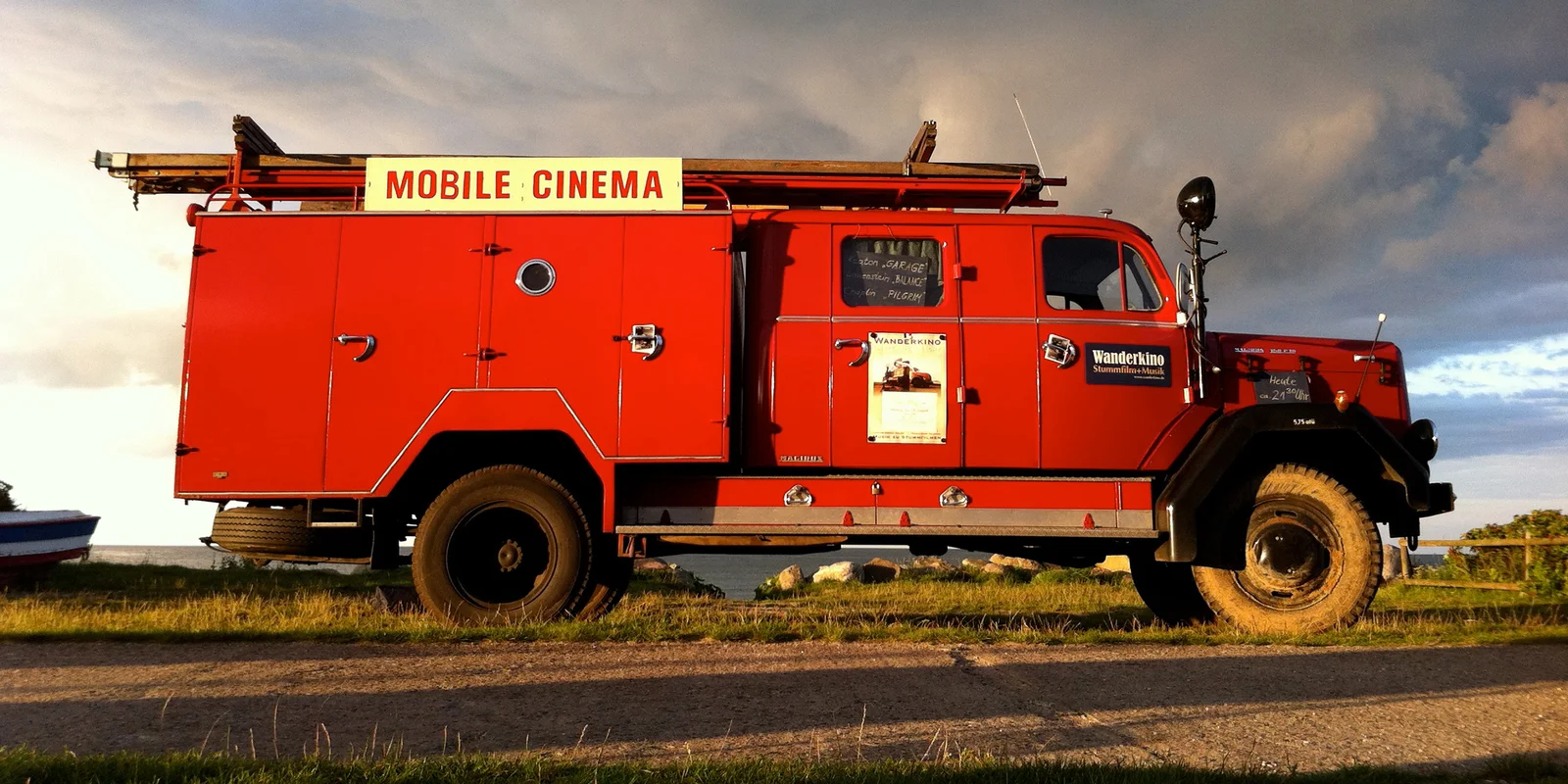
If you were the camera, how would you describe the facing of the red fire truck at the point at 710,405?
facing to the right of the viewer

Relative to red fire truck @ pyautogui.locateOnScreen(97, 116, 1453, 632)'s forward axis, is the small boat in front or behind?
behind

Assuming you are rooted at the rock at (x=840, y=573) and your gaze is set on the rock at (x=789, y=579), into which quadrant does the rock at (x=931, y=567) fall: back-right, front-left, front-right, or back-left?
back-left

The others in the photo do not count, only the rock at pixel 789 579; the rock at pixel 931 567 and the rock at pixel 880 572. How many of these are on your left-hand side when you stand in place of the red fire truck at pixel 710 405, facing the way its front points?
3

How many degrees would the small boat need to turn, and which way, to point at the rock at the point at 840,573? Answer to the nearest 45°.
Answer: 0° — it already faces it

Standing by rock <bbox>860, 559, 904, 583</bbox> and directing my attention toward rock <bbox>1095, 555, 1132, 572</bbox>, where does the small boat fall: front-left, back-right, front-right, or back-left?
back-left

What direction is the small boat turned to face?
to the viewer's right

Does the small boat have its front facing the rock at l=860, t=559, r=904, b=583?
yes

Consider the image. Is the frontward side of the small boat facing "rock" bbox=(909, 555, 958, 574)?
yes

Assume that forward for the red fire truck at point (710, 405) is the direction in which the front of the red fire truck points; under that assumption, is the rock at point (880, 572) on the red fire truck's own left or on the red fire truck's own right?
on the red fire truck's own left

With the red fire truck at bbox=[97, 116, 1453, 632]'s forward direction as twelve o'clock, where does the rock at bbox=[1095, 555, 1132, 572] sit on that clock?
The rock is roughly at 10 o'clock from the red fire truck.
